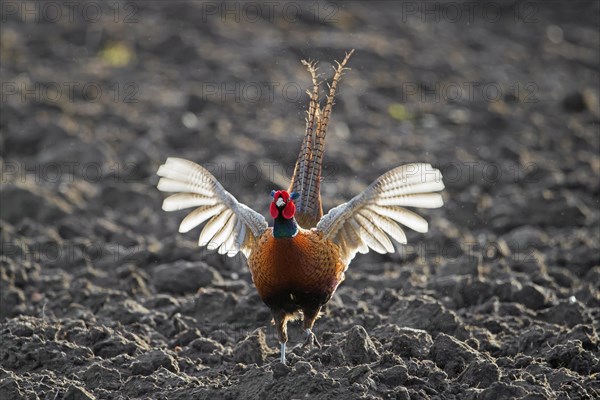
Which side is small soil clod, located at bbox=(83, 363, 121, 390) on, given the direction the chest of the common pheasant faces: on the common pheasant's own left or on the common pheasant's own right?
on the common pheasant's own right

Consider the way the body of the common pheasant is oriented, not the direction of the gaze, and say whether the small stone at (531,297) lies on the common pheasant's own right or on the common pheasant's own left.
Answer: on the common pheasant's own left

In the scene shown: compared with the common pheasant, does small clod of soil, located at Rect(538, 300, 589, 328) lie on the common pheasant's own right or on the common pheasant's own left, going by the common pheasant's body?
on the common pheasant's own left

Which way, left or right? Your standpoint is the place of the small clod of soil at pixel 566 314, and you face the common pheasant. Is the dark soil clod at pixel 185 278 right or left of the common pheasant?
right

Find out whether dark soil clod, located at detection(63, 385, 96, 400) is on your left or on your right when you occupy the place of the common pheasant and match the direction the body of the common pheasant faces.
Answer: on your right

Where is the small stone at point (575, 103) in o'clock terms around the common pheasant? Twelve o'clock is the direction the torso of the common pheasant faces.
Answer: The small stone is roughly at 7 o'clock from the common pheasant.

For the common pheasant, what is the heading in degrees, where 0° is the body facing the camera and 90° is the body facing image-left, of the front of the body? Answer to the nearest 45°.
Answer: approximately 0°

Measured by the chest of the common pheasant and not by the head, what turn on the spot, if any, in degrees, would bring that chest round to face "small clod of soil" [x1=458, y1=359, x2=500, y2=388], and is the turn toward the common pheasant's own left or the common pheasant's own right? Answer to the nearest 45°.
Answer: approximately 45° to the common pheasant's own left
